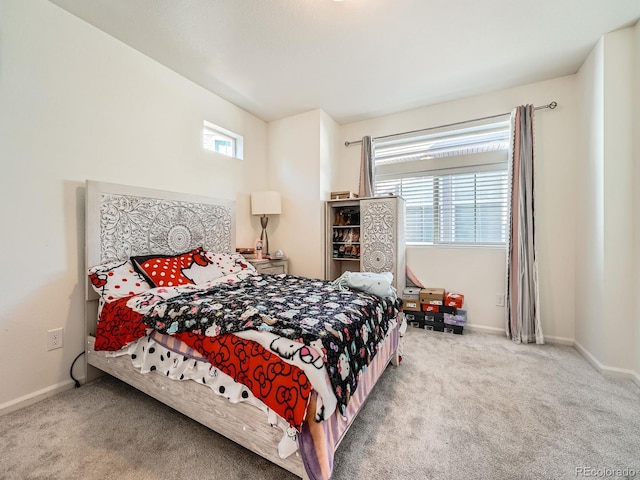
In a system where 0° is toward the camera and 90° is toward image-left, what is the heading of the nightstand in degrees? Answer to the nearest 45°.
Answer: approximately 315°

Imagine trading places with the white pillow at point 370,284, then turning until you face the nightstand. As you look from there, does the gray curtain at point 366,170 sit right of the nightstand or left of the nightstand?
right

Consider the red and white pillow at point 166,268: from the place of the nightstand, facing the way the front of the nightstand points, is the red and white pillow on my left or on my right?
on my right

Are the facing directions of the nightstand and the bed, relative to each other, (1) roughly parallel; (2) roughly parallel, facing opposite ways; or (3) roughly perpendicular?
roughly parallel

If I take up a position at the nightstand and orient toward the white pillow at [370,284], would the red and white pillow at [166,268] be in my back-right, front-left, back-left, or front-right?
front-right

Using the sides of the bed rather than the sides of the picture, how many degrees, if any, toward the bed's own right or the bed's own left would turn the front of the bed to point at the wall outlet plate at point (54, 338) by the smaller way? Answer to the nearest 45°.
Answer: approximately 180°

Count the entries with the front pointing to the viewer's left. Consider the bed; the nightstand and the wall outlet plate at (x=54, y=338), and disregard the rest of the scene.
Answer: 0

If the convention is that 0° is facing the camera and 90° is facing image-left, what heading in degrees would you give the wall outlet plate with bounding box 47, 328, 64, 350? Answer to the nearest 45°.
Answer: approximately 315°

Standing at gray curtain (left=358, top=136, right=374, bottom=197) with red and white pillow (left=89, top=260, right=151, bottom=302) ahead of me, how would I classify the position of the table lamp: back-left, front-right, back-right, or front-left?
front-right

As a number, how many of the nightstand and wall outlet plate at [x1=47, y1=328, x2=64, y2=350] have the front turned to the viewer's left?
0

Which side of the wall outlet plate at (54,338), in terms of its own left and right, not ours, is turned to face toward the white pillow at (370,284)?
front

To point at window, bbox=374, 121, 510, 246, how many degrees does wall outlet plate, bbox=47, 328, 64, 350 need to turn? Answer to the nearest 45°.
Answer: approximately 45° to its left

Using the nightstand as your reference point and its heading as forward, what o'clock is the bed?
The bed is roughly at 2 o'clock from the nightstand.
